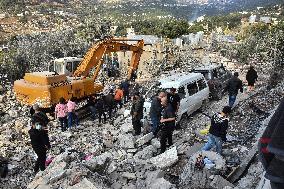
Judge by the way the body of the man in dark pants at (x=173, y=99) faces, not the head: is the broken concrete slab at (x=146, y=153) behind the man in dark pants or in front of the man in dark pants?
in front

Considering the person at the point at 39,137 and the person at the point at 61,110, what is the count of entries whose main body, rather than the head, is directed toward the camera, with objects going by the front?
1

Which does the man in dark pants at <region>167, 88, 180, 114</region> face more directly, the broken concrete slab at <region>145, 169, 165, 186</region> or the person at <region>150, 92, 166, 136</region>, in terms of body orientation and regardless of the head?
the person

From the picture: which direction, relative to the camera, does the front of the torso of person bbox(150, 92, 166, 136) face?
to the viewer's right

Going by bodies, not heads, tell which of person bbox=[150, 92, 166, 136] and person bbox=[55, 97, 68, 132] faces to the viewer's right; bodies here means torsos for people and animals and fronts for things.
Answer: person bbox=[150, 92, 166, 136]
